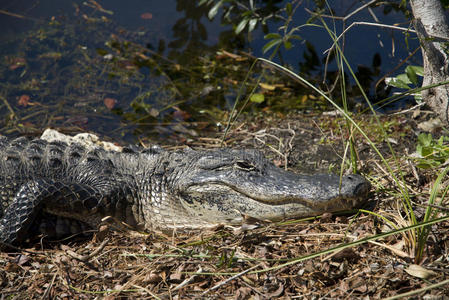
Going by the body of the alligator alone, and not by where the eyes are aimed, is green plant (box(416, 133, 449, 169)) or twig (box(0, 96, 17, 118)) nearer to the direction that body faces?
the green plant

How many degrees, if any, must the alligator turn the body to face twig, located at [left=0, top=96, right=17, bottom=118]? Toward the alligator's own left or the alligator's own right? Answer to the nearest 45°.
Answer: approximately 135° to the alligator's own left

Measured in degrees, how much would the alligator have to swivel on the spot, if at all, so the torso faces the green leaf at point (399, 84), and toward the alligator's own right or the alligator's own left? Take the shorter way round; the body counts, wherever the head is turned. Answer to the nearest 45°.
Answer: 0° — it already faces it

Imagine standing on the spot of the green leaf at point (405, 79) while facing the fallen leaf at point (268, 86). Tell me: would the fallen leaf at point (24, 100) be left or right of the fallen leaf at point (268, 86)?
left

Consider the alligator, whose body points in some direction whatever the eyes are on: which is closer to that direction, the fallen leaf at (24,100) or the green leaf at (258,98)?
the green leaf

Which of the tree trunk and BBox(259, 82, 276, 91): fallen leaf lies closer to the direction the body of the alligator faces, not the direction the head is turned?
the tree trunk

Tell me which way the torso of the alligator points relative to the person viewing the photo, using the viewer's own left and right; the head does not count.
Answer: facing to the right of the viewer

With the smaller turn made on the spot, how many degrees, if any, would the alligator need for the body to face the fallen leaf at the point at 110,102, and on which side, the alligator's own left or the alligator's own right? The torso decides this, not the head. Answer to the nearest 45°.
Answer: approximately 90° to the alligator's own left
